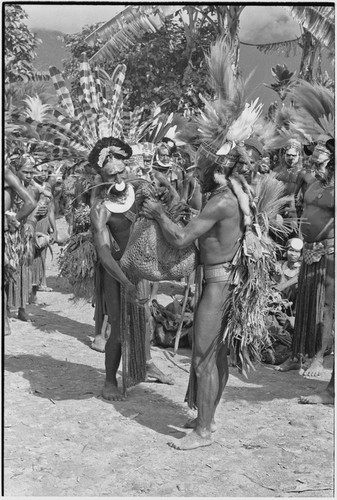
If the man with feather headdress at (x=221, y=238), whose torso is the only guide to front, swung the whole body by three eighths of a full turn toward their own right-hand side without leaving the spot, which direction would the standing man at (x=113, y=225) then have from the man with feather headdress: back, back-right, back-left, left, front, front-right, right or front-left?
left

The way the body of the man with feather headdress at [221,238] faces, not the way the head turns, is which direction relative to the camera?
to the viewer's left

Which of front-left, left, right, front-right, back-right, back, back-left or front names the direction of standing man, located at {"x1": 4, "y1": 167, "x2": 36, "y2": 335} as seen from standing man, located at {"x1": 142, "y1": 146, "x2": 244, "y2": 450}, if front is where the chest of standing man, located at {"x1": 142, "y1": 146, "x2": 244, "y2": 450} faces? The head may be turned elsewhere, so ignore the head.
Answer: front-right

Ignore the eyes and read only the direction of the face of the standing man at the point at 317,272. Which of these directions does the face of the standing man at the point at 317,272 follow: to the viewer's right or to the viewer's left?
to the viewer's left

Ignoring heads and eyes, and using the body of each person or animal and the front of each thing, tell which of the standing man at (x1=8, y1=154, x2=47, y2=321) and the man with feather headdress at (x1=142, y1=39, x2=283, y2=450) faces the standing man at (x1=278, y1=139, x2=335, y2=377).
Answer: the standing man at (x1=8, y1=154, x2=47, y2=321)

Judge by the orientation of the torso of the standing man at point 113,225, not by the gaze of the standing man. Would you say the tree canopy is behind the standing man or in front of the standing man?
behind

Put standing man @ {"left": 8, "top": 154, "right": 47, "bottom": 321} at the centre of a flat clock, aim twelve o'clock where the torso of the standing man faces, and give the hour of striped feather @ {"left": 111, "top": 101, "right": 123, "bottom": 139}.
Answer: The striped feather is roughly at 1 o'clock from the standing man.

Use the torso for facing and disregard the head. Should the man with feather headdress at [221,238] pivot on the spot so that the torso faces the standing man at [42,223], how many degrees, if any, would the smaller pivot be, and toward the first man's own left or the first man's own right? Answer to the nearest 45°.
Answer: approximately 45° to the first man's own right

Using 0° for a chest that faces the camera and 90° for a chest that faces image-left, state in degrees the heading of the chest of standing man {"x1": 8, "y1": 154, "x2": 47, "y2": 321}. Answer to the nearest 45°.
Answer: approximately 315°
